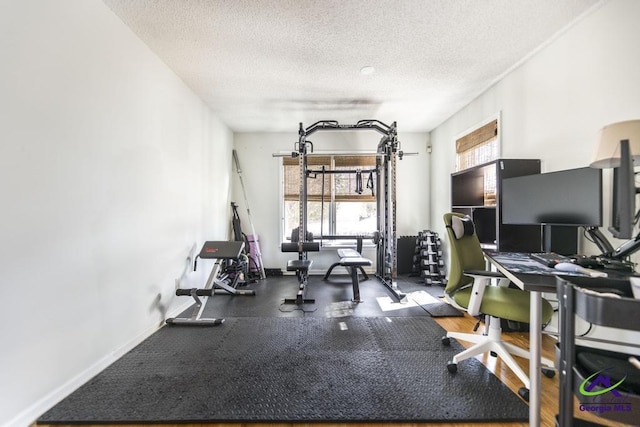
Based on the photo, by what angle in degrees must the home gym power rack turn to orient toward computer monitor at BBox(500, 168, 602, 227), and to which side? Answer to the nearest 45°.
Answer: approximately 45° to its left

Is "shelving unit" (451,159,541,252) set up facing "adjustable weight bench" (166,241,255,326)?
yes

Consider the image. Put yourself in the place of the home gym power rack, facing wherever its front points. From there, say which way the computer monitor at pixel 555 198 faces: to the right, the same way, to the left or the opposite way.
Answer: to the right

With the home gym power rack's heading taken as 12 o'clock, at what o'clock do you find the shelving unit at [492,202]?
The shelving unit is roughly at 10 o'clock from the home gym power rack.

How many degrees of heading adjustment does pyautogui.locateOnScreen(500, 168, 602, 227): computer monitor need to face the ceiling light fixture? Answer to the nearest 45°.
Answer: approximately 45° to its right

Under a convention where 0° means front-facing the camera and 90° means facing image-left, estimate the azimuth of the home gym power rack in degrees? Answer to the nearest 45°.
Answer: approximately 0°

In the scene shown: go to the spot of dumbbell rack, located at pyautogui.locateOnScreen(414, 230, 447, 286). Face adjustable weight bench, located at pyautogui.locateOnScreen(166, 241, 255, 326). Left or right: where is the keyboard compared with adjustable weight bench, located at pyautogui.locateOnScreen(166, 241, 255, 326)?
left

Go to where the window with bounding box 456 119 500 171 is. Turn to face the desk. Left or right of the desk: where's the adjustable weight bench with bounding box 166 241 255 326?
right

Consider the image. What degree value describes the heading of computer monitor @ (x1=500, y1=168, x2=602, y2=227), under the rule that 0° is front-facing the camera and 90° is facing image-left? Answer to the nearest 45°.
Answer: approximately 45°

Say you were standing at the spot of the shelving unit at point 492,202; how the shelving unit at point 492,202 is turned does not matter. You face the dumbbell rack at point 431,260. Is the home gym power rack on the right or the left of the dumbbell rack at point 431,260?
left
